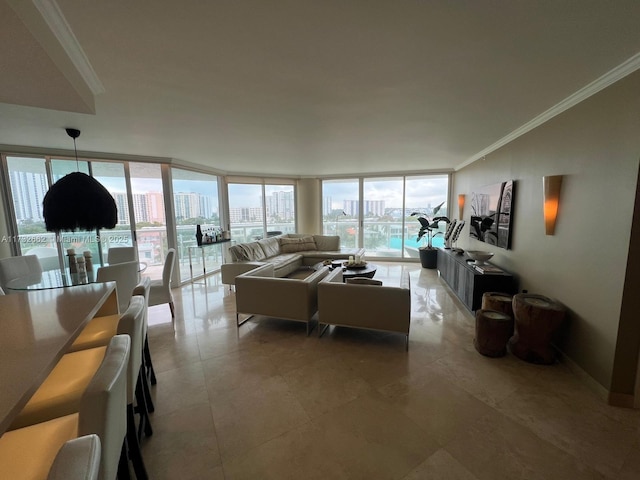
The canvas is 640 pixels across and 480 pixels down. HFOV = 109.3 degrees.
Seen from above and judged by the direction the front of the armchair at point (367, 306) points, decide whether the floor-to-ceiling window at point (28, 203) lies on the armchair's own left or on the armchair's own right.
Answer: on the armchair's own left

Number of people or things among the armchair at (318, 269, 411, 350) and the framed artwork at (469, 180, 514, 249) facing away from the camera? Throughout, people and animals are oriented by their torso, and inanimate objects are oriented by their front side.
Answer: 1

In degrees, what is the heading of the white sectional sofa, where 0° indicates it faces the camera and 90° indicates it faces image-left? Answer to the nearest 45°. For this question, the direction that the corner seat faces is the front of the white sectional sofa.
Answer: approximately 315°

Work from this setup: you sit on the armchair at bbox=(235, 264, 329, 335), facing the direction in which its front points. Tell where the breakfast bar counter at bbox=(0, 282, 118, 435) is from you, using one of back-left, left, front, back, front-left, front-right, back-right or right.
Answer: back

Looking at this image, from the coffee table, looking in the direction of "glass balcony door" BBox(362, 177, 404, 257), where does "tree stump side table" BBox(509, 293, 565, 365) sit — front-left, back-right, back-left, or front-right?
back-right

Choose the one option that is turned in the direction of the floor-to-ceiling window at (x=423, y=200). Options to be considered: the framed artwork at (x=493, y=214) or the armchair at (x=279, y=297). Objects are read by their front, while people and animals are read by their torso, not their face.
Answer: the armchair

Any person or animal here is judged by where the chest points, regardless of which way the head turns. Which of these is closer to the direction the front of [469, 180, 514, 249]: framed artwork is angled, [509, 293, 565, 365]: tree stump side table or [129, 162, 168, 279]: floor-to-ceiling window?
the floor-to-ceiling window

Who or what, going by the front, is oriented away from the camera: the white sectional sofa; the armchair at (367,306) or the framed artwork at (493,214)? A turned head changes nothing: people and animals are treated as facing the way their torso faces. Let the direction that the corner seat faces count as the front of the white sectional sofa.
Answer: the armchair

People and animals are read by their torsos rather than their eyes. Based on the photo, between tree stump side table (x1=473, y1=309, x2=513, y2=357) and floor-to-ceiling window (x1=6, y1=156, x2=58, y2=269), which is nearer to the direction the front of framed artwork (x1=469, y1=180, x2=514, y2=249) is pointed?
the floor-to-ceiling window

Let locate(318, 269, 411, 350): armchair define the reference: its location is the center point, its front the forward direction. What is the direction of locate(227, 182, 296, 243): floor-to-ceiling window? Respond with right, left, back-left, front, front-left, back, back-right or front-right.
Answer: front-left

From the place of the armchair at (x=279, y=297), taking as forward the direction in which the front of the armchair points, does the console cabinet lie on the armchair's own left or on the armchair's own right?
on the armchair's own right

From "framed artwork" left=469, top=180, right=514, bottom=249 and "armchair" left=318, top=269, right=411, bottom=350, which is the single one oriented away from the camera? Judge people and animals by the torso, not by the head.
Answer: the armchair

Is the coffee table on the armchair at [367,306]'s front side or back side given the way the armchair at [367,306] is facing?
on the front side

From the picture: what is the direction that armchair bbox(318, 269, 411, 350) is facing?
away from the camera

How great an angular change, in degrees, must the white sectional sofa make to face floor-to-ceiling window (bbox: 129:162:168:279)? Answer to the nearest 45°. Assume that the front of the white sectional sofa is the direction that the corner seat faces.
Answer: approximately 135° to its right

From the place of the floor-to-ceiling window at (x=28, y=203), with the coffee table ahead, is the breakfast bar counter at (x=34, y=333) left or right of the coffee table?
right

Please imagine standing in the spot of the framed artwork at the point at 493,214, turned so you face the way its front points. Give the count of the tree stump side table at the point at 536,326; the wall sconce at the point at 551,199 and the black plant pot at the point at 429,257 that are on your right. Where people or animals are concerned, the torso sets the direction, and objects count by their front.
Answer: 1
